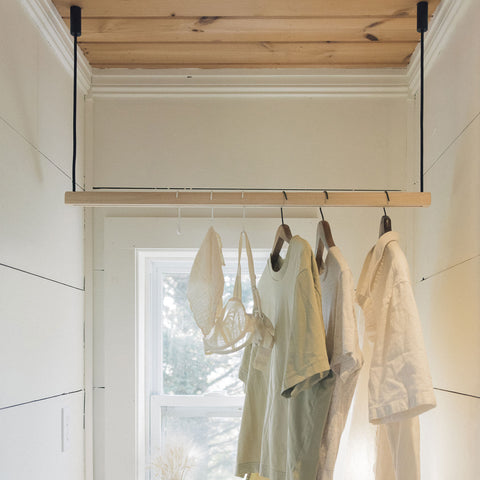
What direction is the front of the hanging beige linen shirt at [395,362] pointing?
to the viewer's left

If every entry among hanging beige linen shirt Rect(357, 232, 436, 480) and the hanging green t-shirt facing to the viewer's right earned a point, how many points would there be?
0

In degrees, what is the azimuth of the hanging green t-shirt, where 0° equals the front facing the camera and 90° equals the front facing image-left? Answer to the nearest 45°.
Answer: approximately 45°

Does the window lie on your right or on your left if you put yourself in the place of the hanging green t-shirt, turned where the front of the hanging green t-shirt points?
on your right
